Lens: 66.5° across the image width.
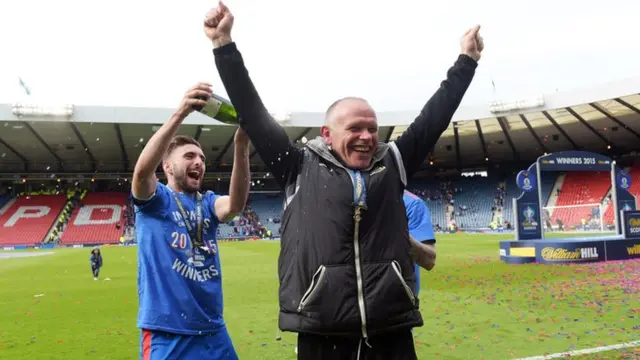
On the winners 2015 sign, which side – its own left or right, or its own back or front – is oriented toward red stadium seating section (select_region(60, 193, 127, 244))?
right

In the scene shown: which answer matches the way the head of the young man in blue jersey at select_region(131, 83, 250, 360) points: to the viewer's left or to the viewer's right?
to the viewer's right

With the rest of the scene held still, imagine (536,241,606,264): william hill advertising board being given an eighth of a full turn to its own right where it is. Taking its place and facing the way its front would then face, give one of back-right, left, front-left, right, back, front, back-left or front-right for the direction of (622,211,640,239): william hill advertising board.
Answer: back

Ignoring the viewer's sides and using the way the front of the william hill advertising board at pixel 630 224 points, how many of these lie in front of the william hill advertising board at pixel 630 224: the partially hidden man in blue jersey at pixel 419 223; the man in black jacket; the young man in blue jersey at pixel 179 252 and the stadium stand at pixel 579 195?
3

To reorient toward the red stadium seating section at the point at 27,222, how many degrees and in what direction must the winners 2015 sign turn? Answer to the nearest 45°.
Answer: approximately 90° to its right

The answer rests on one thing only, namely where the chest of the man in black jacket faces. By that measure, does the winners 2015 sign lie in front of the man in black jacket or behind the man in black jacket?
behind

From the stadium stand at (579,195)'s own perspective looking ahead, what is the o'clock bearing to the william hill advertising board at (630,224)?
The william hill advertising board is roughly at 12 o'clock from the stadium stand.

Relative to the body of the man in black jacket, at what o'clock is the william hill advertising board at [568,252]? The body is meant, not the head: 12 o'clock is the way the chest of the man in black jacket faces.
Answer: The william hill advertising board is roughly at 7 o'clock from the man in black jacket.

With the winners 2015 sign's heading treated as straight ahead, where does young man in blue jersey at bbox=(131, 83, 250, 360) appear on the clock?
The young man in blue jersey is roughly at 12 o'clock from the winners 2015 sign.

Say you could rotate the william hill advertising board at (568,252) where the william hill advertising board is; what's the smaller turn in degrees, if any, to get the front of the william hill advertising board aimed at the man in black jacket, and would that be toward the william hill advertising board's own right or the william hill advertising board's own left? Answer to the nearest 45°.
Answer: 0° — it already faces them

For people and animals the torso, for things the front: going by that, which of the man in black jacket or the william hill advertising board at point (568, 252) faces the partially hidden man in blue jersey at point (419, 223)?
the william hill advertising board

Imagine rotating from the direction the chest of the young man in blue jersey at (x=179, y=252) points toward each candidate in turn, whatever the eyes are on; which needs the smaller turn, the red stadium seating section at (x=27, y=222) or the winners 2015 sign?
the winners 2015 sign

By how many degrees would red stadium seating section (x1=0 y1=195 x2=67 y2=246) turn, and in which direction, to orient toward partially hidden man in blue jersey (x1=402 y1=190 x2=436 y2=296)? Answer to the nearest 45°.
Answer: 0° — it already faces them

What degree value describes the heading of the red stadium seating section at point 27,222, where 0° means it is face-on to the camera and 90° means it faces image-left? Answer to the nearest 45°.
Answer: approximately 0°

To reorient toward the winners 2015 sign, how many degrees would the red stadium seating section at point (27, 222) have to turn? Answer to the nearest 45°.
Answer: approximately 45° to its left
